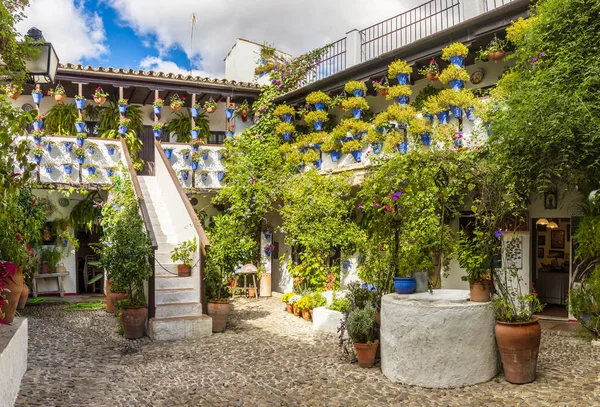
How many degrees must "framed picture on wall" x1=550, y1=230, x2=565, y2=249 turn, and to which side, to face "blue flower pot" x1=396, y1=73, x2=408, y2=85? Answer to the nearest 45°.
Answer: approximately 45° to its right

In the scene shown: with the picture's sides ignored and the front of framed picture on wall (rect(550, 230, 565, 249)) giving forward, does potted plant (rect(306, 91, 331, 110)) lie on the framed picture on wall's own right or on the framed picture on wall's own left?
on the framed picture on wall's own right

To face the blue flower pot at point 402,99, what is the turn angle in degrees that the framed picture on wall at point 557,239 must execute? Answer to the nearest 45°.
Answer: approximately 45° to its right

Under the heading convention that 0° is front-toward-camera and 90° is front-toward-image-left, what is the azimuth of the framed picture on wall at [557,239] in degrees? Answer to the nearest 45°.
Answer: approximately 0°

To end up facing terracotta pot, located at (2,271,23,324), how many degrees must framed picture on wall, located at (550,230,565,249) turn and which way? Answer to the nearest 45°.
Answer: approximately 45° to its right

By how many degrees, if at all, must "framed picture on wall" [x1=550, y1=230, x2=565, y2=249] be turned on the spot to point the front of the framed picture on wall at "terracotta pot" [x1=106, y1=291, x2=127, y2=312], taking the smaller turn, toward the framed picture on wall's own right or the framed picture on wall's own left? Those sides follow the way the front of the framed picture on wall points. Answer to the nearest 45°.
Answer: approximately 45° to the framed picture on wall's own right

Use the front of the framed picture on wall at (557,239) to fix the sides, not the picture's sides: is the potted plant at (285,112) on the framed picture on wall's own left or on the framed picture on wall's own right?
on the framed picture on wall's own right

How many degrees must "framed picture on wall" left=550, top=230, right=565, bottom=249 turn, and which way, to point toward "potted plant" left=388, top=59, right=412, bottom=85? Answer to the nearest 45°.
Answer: approximately 45° to its right
